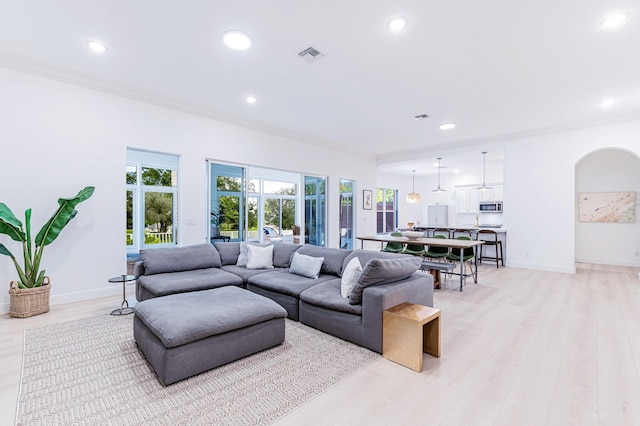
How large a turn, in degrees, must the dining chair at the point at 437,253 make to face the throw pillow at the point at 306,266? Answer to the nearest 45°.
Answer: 0° — it already faces it

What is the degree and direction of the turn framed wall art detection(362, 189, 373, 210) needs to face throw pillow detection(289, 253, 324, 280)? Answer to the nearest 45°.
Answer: approximately 45° to its right

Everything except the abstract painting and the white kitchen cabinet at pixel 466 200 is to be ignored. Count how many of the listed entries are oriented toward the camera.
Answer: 2

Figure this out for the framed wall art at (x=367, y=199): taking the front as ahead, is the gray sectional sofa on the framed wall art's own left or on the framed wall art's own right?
on the framed wall art's own right

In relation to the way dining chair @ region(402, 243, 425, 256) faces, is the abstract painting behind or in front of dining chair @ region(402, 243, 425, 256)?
behind

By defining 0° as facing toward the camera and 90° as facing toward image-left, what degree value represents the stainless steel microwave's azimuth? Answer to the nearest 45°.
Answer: approximately 0°

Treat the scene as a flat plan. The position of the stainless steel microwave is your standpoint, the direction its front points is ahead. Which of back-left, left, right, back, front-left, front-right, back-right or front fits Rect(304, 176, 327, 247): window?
front-right

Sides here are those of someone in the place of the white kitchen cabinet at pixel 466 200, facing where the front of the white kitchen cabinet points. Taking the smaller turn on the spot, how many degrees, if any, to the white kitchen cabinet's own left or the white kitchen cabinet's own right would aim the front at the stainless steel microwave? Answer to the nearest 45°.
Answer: approximately 45° to the white kitchen cabinet's own left

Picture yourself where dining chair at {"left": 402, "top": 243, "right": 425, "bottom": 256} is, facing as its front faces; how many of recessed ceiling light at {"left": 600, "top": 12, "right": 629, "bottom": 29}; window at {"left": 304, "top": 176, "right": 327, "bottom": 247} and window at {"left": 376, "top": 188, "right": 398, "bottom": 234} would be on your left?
1

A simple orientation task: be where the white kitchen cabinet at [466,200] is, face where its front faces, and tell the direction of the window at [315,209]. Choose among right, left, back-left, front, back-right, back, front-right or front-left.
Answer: front-right

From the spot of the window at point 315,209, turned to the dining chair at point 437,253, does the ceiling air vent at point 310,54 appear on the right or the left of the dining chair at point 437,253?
right

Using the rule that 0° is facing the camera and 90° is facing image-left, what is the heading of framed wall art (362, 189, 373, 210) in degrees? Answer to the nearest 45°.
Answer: approximately 315°
